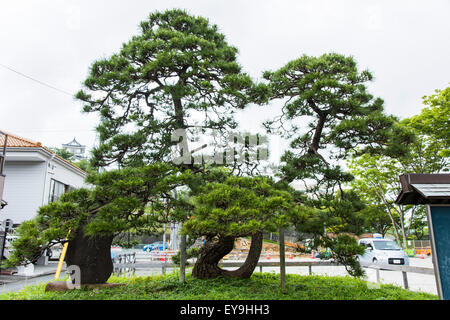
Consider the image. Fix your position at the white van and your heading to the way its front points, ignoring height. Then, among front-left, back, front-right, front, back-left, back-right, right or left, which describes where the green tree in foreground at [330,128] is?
front-right

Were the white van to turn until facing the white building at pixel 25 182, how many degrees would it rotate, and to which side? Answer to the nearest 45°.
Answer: approximately 90° to its right

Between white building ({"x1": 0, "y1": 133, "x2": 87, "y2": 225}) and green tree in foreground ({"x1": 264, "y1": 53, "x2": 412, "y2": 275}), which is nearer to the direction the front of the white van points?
the green tree in foreground
